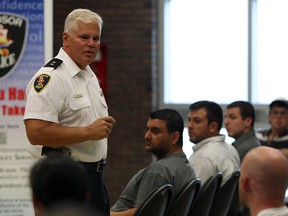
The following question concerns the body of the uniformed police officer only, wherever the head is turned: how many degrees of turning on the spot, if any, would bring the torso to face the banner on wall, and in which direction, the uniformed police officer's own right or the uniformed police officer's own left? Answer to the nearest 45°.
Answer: approximately 135° to the uniformed police officer's own left

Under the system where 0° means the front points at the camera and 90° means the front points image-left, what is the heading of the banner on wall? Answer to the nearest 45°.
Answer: approximately 0°

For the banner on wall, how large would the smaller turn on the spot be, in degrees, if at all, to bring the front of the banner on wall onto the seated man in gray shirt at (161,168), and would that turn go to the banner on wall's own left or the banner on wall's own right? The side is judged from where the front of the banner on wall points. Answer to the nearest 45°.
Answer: approximately 45° to the banner on wall's own left

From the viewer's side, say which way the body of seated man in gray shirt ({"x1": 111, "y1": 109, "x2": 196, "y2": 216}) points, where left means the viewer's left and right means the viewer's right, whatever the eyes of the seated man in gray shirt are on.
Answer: facing to the left of the viewer

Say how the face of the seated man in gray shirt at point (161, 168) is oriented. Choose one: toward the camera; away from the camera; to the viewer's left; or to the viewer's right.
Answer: to the viewer's left

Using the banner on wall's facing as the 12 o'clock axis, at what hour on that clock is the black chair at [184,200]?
The black chair is roughly at 11 o'clock from the banner on wall.

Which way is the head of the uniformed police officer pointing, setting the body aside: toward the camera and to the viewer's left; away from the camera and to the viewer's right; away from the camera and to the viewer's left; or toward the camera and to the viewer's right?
toward the camera and to the viewer's right

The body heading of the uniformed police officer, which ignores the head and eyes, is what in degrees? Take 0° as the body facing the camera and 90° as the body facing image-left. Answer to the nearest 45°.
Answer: approximately 315°

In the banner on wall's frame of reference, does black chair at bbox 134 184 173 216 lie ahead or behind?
ahead

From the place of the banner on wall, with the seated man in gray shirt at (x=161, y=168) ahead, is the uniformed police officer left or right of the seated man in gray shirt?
right
